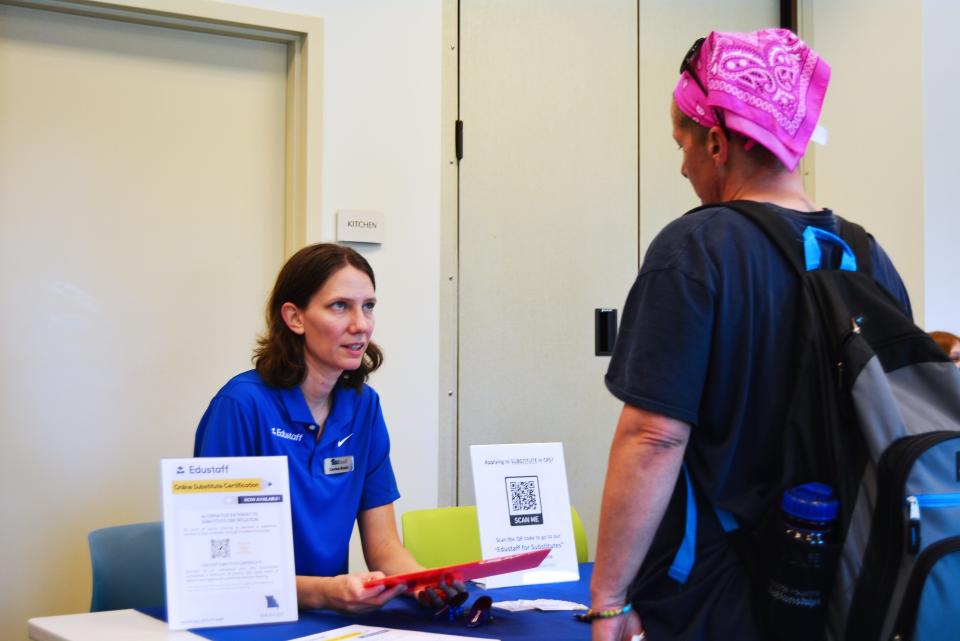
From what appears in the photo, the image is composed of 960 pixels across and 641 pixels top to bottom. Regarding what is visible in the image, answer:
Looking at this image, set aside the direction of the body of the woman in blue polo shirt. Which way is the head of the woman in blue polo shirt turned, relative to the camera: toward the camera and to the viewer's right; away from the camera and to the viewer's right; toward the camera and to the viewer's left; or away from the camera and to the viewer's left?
toward the camera and to the viewer's right

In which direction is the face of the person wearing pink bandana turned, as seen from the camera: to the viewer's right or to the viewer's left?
to the viewer's left

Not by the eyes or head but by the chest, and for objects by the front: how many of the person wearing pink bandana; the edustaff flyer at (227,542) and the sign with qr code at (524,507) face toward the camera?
2

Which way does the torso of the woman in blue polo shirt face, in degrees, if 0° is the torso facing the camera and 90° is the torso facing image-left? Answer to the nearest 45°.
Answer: approximately 315°

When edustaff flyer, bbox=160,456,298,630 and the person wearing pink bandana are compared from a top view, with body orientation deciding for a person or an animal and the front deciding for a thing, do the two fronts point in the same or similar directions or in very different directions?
very different directions

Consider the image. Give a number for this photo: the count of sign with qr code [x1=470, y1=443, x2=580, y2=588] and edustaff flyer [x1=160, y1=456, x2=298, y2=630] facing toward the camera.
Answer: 2

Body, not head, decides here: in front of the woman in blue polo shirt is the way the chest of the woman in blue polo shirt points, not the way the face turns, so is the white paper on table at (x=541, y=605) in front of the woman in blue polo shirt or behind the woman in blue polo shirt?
in front

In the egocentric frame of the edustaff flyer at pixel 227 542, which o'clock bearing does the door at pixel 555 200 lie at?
The door is roughly at 7 o'clock from the edustaff flyer.

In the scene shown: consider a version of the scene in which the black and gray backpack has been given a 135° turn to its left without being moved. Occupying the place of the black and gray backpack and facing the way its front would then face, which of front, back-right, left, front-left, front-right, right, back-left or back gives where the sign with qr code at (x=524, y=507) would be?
front-left

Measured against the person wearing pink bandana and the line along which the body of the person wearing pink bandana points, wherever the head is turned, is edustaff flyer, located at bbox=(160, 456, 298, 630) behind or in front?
in front

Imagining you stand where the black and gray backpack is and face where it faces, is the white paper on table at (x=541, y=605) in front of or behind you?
behind

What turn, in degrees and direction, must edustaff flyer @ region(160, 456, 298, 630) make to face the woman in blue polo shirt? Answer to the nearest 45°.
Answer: approximately 180°
